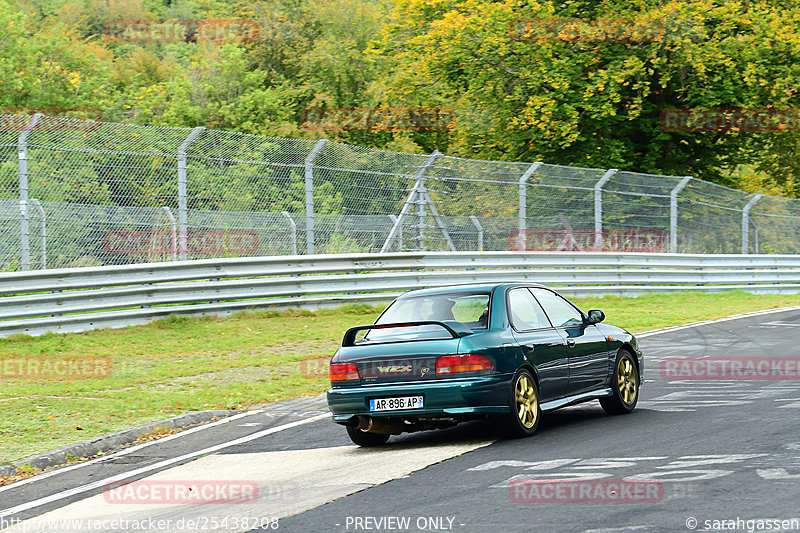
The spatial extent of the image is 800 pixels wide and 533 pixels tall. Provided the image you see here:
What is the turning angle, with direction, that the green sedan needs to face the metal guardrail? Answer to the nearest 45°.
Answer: approximately 45° to its left

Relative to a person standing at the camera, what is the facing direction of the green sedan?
facing away from the viewer and to the right of the viewer

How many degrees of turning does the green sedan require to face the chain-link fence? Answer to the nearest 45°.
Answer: approximately 45° to its left
